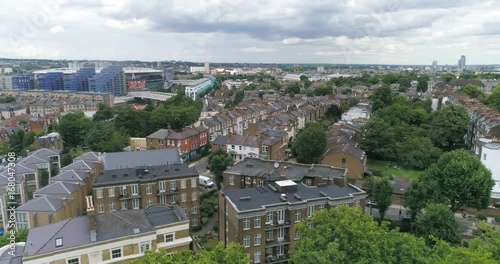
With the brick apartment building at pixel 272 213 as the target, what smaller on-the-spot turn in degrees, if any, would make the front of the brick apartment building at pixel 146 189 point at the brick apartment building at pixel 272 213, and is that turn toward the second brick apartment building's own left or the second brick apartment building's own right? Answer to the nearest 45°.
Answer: approximately 45° to the second brick apartment building's own left

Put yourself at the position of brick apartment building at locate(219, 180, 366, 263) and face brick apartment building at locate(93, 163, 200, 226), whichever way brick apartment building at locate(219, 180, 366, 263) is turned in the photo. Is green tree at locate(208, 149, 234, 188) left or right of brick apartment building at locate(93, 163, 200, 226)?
right

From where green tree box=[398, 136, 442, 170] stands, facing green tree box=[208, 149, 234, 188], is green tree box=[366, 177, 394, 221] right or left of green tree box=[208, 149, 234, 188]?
left

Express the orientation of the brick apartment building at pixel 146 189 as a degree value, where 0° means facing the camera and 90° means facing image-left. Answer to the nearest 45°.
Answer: approximately 0°

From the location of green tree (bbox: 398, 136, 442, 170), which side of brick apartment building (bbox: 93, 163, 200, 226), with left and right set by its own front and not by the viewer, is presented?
left

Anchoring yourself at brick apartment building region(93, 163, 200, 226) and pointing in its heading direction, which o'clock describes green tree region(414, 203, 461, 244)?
The green tree is roughly at 10 o'clock from the brick apartment building.

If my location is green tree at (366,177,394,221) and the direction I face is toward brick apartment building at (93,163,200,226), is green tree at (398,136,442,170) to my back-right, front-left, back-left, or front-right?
back-right

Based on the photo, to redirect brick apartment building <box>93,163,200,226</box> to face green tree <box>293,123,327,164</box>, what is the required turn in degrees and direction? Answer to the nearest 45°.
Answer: approximately 135° to its left

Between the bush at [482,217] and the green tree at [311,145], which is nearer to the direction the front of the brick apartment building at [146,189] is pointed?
the bush

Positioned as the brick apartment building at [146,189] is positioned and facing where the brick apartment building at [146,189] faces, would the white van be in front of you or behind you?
behind

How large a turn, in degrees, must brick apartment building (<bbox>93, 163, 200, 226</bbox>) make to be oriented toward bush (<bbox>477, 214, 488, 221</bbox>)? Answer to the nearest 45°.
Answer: approximately 90° to its left

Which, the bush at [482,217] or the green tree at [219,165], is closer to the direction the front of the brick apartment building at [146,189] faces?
the bush
